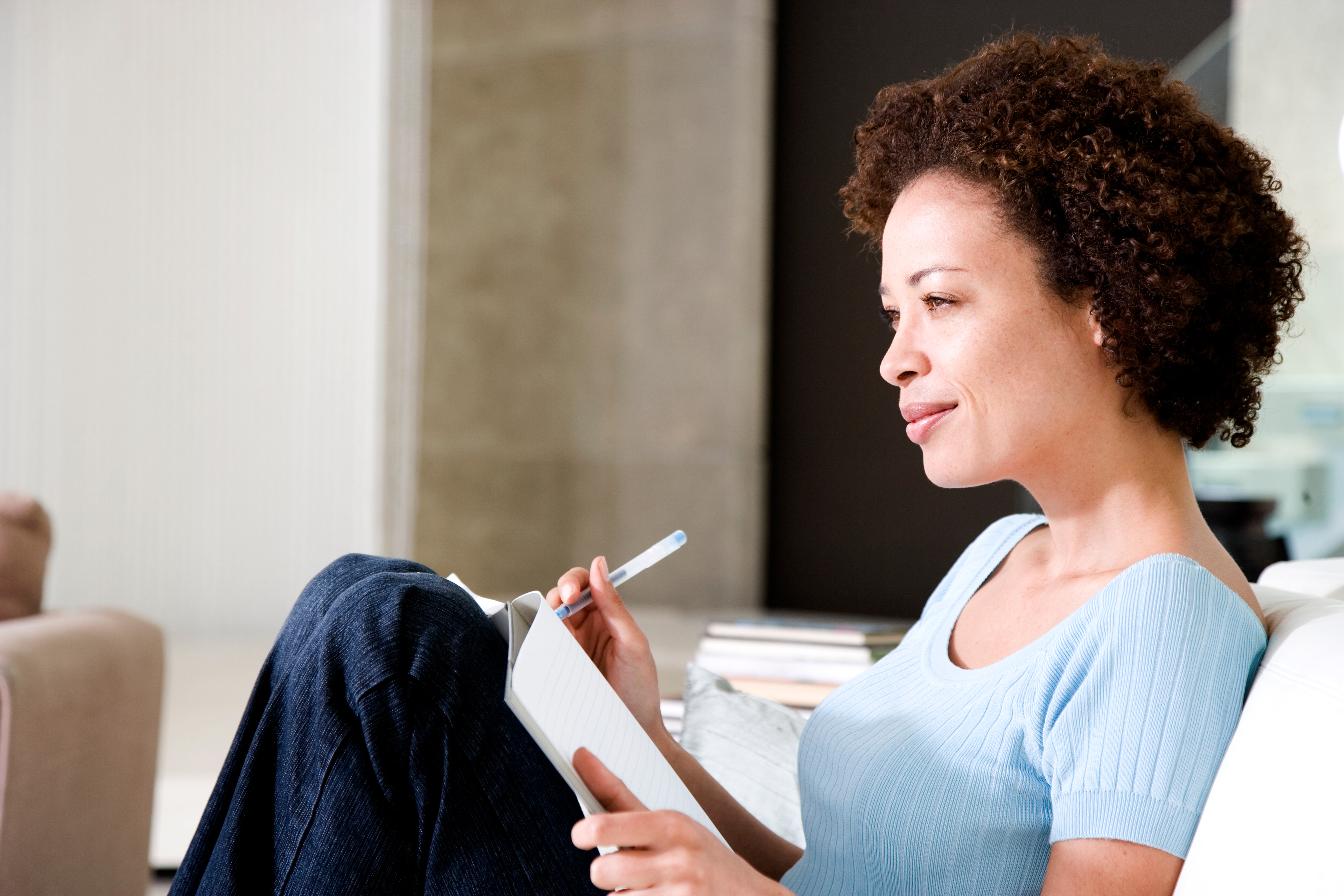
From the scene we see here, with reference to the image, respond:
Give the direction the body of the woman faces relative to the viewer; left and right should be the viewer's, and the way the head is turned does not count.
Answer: facing to the left of the viewer
